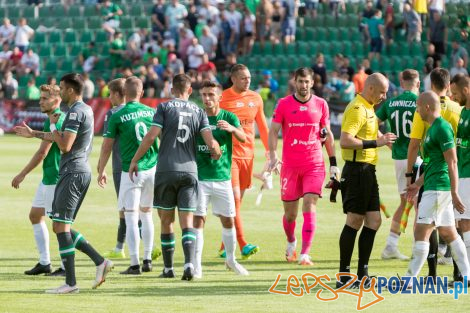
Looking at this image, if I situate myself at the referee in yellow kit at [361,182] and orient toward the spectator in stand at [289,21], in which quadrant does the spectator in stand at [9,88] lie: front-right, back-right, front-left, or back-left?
front-left

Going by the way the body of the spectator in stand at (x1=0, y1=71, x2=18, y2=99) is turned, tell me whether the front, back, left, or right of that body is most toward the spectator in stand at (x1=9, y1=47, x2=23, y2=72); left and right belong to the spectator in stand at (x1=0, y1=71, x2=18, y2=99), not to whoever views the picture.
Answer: back

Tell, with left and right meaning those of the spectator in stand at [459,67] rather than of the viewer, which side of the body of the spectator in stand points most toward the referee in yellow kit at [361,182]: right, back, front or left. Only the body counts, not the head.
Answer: front

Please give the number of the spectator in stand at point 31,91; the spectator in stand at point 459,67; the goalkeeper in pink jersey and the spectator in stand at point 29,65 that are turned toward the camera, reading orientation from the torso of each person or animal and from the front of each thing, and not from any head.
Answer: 4

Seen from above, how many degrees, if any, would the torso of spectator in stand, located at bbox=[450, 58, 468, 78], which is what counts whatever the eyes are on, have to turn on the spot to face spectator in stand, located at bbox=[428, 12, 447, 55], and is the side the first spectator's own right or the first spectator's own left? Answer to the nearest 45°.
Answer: approximately 180°

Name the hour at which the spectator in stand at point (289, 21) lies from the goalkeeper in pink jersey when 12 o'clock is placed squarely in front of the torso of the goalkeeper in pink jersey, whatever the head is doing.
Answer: The spectator in stand is roughly at 6 o'clock from the goalkeeper in pink jersey.

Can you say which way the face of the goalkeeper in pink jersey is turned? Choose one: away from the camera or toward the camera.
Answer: toward the camera

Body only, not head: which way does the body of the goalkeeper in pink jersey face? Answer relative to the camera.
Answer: toward the camera

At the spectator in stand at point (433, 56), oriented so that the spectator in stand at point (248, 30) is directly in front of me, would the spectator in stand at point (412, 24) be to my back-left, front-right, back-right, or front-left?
front-right

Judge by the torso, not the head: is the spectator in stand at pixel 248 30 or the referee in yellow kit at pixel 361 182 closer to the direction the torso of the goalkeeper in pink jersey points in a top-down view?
the referee in yellow kit
